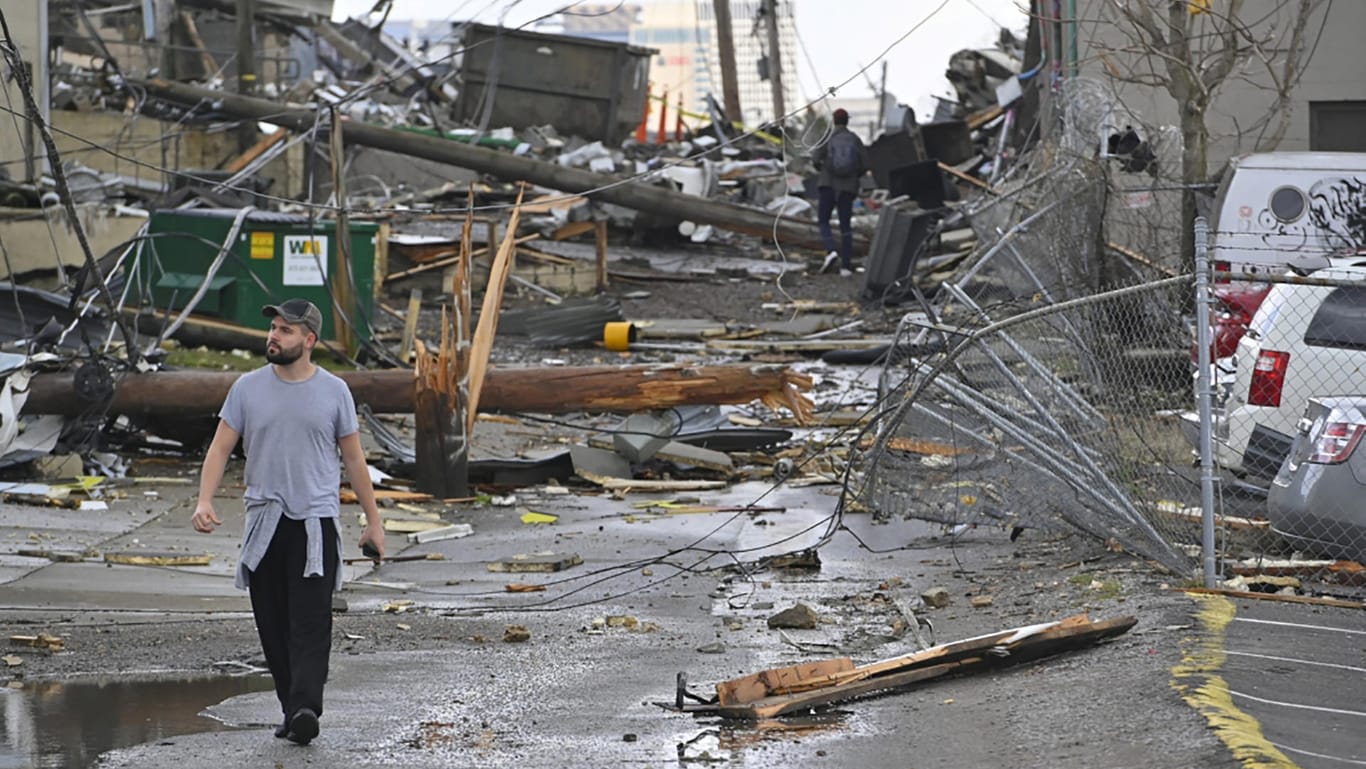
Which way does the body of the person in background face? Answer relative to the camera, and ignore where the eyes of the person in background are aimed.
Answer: away from the camera

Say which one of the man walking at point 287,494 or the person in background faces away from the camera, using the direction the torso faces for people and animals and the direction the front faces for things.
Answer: the person in background

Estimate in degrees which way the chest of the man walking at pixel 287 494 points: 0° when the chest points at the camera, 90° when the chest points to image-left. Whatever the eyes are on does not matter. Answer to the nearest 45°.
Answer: approximately 0°

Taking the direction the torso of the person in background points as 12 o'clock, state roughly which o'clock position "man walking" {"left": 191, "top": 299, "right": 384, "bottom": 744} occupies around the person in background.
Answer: The man walking is roughly at 6 o'clock from the person in background.

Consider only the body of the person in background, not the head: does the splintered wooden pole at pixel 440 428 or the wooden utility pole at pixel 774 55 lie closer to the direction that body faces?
the wooden utility pole

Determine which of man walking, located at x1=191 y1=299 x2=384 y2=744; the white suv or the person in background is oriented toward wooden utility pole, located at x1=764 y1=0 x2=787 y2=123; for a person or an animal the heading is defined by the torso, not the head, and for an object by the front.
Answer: the person in background

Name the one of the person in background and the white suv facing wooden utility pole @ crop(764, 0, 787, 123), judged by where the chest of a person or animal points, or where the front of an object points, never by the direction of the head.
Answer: the person in background

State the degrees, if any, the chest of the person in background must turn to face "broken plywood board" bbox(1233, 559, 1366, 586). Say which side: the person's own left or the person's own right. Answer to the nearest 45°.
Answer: approximately 180°

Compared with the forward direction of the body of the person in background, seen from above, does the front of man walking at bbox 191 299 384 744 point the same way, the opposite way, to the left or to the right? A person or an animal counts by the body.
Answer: the opposite way

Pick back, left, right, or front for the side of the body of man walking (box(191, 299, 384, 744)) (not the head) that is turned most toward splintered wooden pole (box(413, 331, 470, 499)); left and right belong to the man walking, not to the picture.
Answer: back
